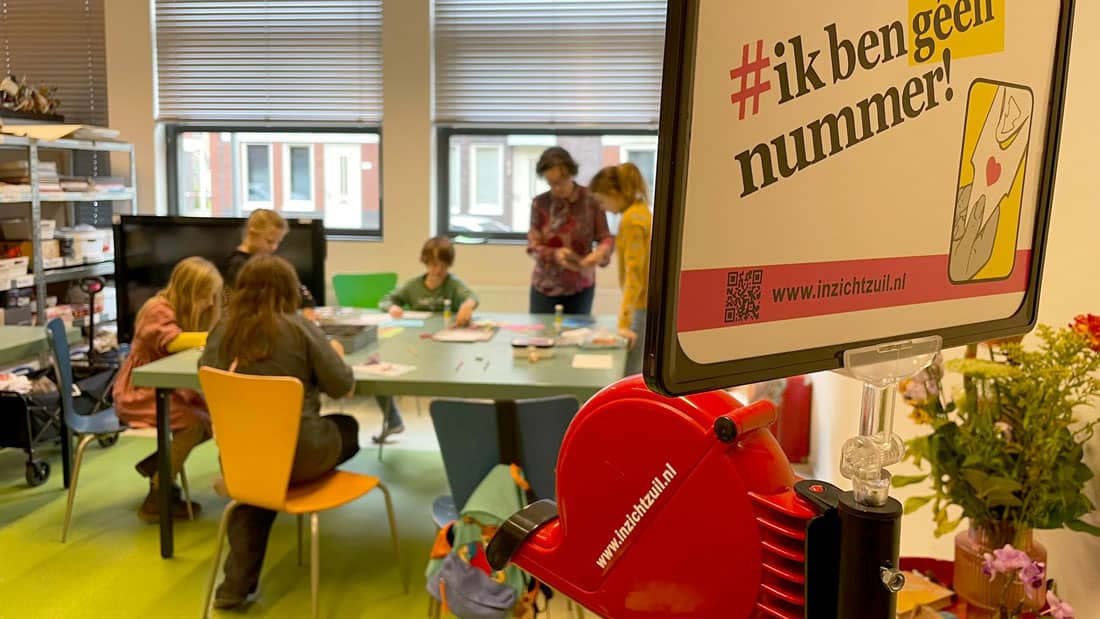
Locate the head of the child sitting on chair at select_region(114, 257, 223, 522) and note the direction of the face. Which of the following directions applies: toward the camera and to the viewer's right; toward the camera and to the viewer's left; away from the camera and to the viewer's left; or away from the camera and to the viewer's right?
away from the camera and to the viewer's right

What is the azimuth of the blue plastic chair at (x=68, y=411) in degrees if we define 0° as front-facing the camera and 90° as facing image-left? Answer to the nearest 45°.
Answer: approximately 270°

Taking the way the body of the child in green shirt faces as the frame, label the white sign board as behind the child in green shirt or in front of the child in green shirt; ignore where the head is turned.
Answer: in front

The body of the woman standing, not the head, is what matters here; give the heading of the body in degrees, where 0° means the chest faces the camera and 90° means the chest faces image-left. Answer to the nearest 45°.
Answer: approximately 0°

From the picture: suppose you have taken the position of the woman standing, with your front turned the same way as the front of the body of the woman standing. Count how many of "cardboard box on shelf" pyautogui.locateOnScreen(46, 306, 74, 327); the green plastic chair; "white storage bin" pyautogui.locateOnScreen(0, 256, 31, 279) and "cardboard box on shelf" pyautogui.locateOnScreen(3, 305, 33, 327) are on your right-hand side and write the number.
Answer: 4

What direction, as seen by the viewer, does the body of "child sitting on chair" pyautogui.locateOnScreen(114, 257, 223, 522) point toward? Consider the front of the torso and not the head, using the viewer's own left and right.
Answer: facing to the right of the viewer

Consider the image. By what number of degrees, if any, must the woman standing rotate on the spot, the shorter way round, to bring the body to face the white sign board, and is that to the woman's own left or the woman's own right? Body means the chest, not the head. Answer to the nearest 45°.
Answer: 0° — they already face it

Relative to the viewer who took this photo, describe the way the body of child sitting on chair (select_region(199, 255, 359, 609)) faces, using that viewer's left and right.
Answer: facing away from the viewer and to the right of the viewer

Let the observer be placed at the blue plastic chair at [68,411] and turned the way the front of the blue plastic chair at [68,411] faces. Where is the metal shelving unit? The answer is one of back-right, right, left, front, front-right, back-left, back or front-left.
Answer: left

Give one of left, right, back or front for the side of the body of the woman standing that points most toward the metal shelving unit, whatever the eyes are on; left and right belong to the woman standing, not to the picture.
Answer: right
